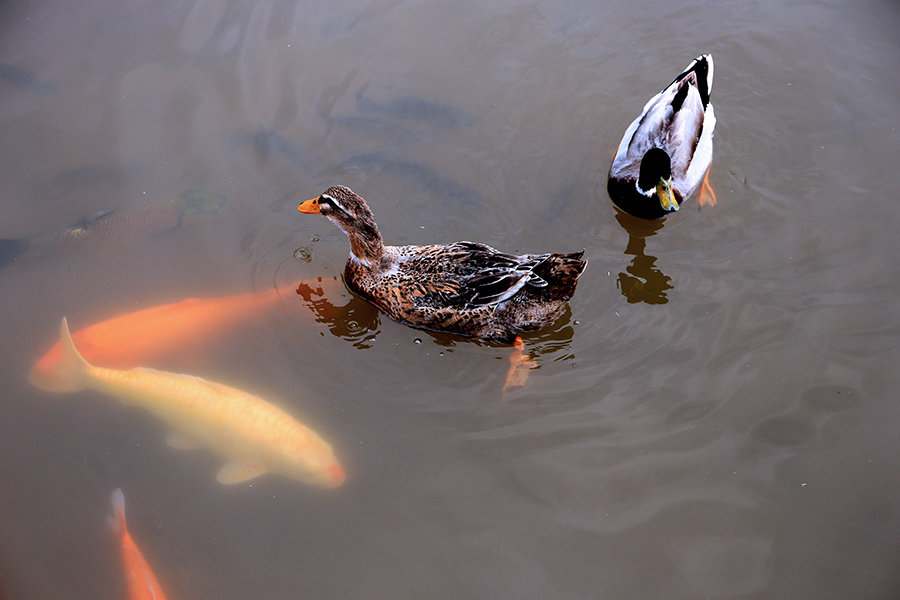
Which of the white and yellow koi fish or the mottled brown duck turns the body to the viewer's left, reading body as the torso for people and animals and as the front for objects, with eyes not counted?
the mottled brown duck

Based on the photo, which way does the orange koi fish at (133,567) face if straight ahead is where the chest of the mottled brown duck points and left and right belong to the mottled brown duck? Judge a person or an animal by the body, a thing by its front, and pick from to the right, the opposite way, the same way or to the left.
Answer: to the left

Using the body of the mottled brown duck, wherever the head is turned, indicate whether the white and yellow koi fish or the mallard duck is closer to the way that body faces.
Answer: the white and yellow koi fish

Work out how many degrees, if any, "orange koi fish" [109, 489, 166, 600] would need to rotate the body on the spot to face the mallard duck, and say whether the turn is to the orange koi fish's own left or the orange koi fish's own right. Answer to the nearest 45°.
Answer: approximately 135° to the orange koi fish's own left

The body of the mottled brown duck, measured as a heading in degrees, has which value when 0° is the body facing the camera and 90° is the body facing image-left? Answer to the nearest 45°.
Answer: approximately 90°

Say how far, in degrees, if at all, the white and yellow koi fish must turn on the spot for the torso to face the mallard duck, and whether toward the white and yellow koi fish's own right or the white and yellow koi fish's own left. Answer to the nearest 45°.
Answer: approximately 90° to the white and yellow koi fish's own left

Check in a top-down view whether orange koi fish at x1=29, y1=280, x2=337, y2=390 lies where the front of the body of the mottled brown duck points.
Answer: yes

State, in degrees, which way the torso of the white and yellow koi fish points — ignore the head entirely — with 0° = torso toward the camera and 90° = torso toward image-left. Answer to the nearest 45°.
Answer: approximately 315°

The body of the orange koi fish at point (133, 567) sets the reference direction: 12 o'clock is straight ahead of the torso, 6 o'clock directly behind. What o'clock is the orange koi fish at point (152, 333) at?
the orange koi fish at point (152, 333) is roughly at 6 o'clock from the orange koi fish at point (133, 567).
